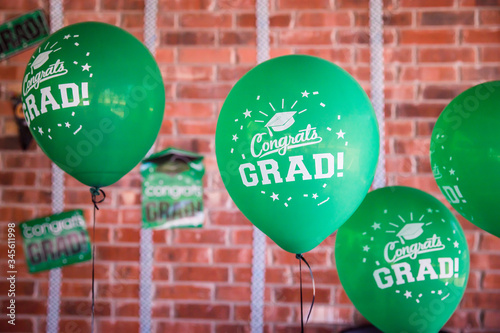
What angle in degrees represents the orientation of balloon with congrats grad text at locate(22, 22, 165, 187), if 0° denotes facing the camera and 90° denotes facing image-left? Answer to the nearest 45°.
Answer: approximately 45°

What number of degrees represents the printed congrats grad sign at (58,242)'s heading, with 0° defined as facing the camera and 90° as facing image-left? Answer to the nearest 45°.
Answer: approximately 0°

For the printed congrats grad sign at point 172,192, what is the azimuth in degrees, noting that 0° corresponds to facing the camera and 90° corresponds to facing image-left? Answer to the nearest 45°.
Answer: approximately 0°
